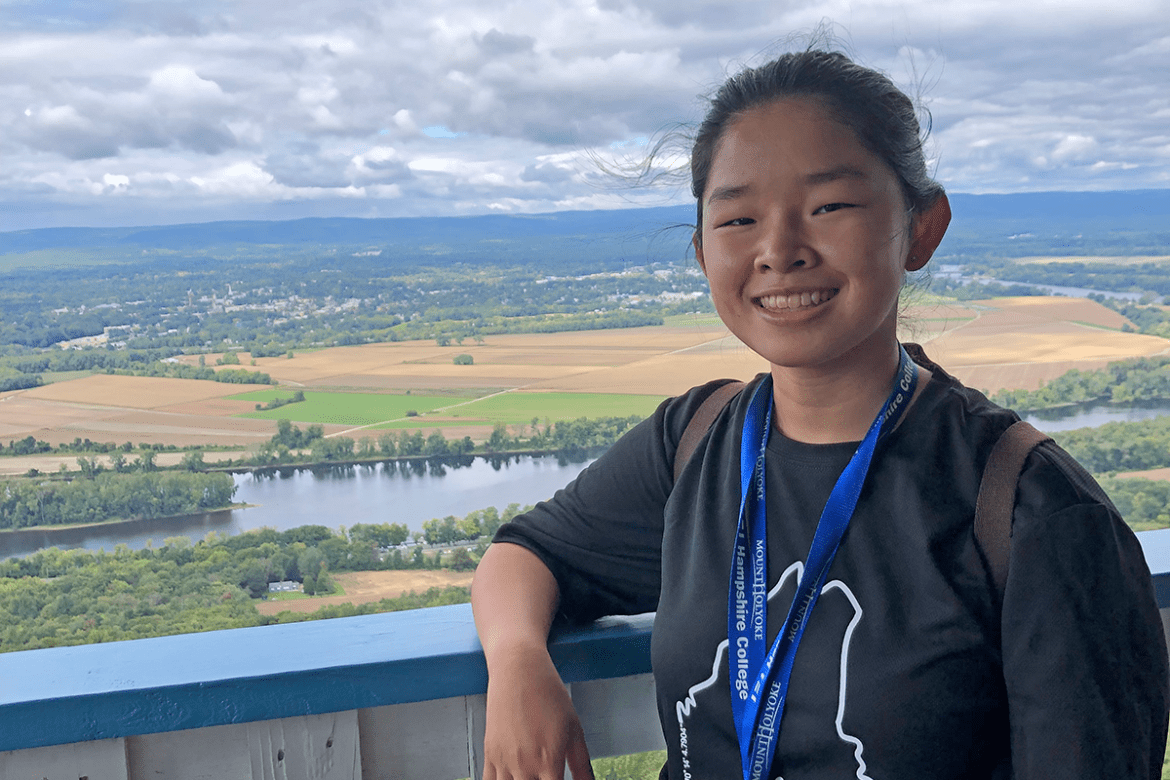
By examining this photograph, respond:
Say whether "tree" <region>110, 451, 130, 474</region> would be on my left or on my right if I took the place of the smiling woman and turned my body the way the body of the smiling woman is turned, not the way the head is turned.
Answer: on my right

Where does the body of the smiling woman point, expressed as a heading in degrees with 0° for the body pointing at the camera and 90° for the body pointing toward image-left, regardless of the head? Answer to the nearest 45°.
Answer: approximately 45°

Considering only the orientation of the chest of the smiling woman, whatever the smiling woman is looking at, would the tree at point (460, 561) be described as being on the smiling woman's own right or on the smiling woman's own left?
on the smiling woman's own right

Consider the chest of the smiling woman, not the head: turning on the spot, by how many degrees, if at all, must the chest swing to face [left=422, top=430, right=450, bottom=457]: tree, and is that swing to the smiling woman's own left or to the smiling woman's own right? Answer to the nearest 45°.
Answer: approximately 90° to the smiling woman's own right

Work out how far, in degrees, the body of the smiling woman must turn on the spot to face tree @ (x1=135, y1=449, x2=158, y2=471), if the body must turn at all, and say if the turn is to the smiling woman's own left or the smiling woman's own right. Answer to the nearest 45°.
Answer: approximately 90° to the smiling woman's own right
